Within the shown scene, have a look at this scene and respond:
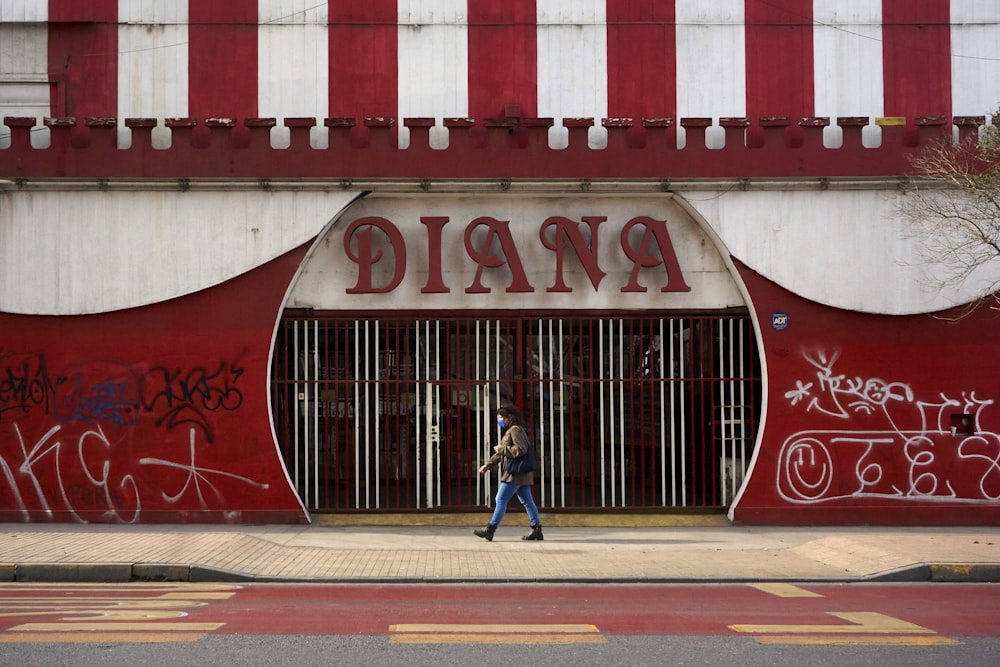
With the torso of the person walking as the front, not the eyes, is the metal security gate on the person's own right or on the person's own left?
on the person's own right

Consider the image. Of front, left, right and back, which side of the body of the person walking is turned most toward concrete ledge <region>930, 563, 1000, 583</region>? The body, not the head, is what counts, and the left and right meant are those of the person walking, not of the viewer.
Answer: back

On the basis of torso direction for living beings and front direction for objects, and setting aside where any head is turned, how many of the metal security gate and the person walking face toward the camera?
1

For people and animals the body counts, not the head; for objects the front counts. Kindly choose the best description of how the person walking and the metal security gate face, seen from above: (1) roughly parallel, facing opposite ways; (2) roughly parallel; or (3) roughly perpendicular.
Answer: roughly perpendicular

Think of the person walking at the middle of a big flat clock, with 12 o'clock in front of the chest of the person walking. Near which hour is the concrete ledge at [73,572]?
The concrete ledge is roughly at 11 o'clock from the person walking.

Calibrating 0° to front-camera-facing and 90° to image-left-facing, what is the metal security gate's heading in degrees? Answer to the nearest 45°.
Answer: approximately 0°

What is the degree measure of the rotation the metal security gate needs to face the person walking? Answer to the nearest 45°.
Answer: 0° — it already faces them

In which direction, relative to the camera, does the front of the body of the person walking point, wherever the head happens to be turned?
to the viewer's left

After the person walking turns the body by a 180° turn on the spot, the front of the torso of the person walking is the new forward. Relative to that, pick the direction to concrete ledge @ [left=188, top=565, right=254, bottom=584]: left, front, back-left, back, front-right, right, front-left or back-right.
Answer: back-right
